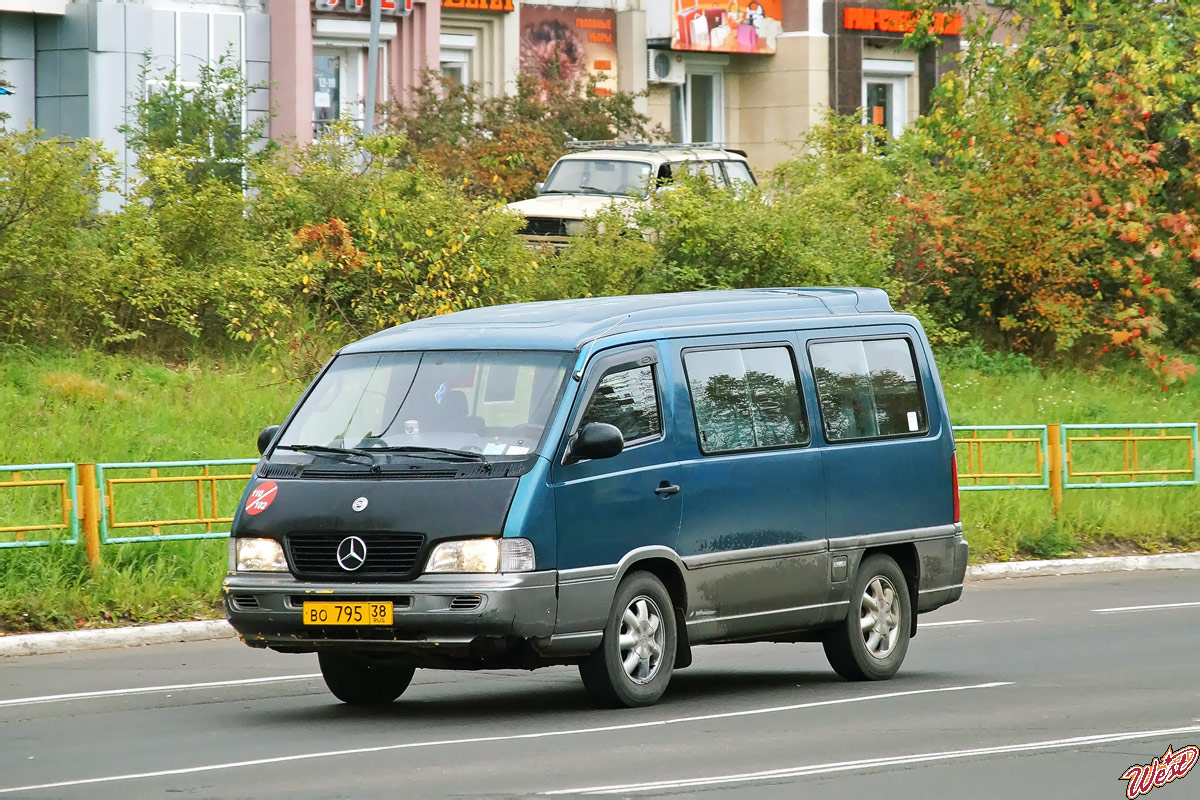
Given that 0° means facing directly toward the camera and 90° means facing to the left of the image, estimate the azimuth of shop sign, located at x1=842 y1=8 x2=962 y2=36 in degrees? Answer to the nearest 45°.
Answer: approximately 0°

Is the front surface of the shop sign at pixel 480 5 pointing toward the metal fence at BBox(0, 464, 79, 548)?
yes

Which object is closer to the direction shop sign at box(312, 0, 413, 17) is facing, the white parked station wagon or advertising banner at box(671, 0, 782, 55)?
the white parked station wagon

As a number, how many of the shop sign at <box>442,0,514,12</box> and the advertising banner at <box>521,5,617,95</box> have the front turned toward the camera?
2

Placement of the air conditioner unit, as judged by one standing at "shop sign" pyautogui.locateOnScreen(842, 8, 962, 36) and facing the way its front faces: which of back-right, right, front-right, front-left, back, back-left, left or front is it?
front-right

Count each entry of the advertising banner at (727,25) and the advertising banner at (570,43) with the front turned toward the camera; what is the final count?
2

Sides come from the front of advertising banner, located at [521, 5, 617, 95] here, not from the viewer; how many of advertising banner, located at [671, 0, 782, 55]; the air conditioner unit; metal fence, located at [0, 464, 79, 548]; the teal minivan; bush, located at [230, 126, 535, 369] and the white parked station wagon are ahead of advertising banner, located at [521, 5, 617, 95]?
4

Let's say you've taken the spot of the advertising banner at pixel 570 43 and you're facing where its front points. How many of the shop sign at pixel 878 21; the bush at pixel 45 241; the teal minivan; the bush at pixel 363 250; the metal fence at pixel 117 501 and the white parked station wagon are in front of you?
5

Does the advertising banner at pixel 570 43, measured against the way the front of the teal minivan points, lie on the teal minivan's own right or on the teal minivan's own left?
on the teal minivan's own right

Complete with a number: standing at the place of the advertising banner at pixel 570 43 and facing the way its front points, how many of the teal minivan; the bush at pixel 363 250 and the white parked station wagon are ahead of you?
3

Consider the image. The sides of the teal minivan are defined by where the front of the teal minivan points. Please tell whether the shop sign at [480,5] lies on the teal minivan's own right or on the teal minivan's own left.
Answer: on the teal minivan's own right
